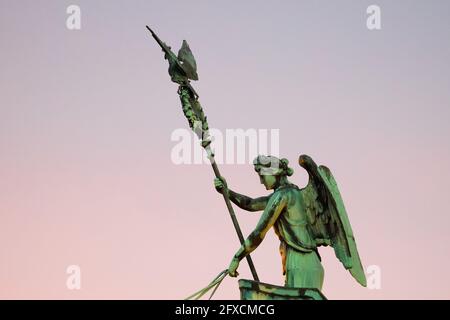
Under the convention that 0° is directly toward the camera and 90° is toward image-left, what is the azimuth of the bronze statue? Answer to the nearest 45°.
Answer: approximately 90°
